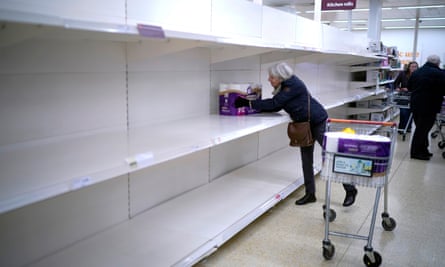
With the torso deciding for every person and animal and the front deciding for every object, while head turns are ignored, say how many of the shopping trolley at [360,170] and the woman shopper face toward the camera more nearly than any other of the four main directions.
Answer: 1

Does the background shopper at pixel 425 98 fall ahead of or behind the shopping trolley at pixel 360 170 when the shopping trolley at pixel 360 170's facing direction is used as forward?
behind

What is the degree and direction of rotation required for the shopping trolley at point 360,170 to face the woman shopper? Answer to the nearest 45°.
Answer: approximately 135° to its right

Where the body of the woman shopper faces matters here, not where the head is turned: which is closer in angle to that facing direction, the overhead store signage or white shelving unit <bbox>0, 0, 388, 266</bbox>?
the white shelving unit

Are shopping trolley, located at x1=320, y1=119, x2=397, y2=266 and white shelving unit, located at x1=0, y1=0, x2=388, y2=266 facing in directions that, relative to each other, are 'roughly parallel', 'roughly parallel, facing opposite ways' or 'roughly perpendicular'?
roughly perpendicular

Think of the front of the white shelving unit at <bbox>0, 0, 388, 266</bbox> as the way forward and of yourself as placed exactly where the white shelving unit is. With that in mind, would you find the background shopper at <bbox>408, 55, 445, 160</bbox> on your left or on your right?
on your left

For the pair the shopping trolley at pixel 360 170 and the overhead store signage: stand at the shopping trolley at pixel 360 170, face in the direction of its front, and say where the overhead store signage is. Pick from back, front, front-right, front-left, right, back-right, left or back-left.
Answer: back

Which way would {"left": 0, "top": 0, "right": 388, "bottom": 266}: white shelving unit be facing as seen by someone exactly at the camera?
facing the viewer and to the right of the viewer

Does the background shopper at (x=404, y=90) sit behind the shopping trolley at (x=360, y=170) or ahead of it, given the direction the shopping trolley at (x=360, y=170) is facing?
behind

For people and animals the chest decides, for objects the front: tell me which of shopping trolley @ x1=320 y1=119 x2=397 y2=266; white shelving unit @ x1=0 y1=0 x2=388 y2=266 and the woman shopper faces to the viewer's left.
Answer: the woman shopper

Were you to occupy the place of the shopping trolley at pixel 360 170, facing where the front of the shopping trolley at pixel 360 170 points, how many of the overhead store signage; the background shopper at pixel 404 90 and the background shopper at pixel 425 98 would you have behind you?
3

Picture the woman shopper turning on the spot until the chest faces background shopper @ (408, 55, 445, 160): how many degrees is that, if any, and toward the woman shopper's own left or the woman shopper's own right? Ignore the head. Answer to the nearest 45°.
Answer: approximately 135° to the woman shopper's own right

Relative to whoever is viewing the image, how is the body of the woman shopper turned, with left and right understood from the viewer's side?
facing to the left of the viewer

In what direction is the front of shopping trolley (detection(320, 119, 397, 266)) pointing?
toward the camera

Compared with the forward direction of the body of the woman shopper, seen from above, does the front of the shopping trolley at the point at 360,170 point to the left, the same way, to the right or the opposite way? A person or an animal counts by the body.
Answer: to the left
